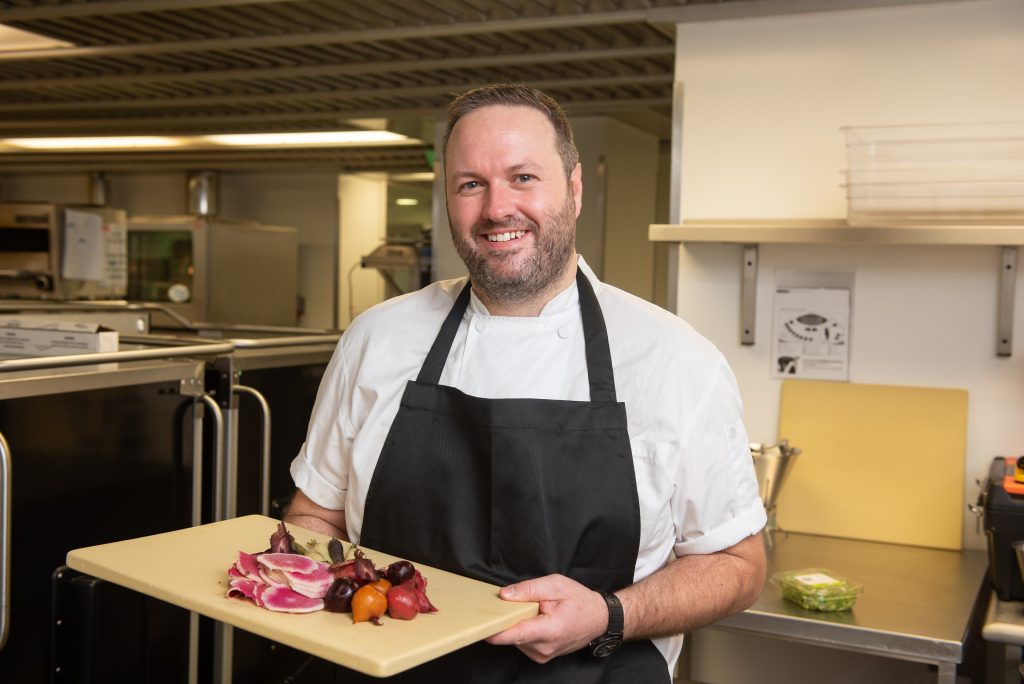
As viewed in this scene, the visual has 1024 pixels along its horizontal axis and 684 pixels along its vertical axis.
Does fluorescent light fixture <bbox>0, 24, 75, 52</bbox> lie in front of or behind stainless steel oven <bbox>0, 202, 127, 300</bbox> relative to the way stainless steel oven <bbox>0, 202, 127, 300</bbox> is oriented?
in front

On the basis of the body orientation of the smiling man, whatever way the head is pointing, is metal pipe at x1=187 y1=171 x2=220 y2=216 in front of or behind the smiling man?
behind

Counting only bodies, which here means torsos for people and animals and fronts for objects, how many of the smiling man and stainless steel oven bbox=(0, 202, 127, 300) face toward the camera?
2

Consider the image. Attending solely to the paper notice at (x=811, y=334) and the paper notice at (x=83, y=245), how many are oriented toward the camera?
2

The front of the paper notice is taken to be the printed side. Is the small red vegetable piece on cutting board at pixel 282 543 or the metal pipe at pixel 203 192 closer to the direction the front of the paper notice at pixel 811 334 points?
the small red vegetable piece on cutting board

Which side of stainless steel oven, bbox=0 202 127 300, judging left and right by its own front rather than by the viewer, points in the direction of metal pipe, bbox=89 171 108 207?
back

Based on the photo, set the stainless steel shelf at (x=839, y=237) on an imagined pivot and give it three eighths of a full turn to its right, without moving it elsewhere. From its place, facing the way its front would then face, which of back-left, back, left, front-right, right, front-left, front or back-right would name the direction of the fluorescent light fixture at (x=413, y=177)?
front
